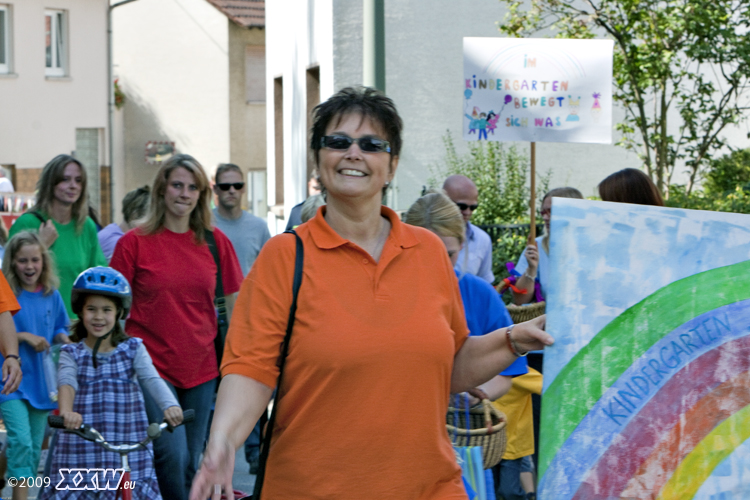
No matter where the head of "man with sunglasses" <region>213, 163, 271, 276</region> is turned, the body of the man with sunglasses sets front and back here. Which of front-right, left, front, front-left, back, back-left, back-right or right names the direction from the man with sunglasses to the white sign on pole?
left

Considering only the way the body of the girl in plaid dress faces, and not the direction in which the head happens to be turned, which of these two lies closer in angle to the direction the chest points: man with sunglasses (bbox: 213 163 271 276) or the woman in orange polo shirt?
the woman in orange polo shirt

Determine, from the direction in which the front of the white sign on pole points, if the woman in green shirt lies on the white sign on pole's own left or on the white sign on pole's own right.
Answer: on the white sign on pole's own right

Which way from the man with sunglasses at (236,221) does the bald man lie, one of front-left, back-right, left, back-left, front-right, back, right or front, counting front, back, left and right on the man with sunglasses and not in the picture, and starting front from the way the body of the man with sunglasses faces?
front-left
